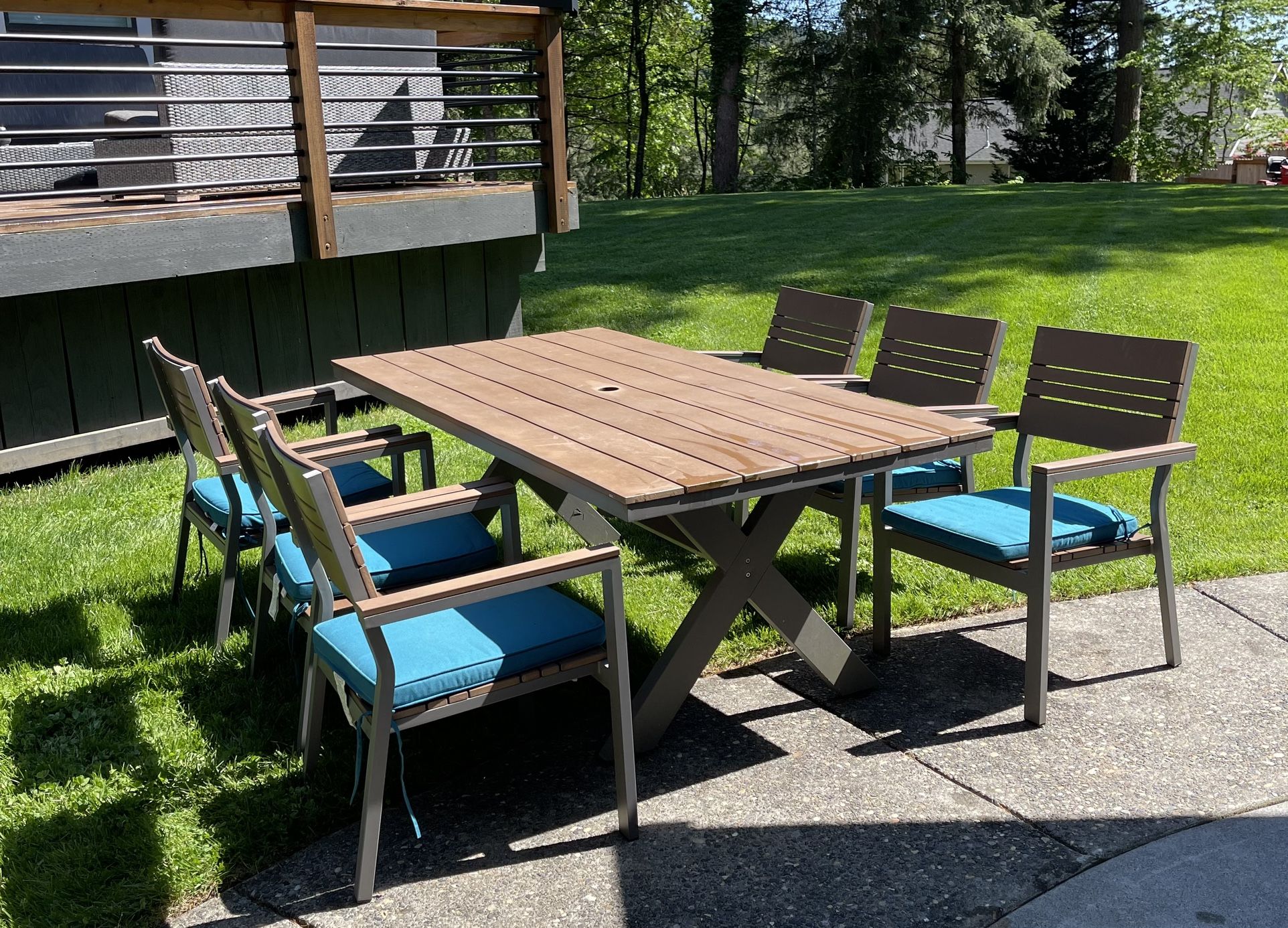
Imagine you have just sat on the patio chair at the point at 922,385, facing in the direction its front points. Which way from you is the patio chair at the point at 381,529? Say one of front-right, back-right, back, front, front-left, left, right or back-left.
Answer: front

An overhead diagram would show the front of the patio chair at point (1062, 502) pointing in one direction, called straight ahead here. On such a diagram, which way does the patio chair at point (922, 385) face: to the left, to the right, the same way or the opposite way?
the same way

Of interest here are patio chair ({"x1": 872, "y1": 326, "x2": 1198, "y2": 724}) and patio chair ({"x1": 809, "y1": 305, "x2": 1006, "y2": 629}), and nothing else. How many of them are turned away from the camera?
0

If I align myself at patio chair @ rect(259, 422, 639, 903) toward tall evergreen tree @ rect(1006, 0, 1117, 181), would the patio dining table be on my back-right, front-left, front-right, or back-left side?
front-right

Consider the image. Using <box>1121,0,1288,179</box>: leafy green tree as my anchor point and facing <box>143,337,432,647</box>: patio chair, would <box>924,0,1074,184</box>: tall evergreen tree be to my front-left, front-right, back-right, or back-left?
front-right

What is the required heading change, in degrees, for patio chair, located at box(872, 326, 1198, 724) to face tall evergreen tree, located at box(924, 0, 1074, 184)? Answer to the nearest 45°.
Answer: approximately 135° to its right

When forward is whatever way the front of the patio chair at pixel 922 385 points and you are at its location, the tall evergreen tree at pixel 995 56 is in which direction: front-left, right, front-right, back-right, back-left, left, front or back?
back-right

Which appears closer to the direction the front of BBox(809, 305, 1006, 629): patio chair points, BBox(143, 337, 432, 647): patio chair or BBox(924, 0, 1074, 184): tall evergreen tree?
the patio chair

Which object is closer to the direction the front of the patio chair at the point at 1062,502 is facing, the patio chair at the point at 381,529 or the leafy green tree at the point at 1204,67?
the patio chair

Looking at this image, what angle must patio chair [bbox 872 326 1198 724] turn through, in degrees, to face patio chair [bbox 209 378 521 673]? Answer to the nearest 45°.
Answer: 0° — it already faces it

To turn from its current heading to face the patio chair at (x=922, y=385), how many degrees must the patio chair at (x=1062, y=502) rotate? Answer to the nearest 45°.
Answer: approximately 90° to its right

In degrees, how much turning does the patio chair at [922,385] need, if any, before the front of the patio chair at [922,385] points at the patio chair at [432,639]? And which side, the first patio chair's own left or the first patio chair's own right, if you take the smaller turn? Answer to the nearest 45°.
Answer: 0° — it already faces it

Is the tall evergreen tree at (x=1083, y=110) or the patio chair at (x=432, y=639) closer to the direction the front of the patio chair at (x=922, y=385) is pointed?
the patio chair

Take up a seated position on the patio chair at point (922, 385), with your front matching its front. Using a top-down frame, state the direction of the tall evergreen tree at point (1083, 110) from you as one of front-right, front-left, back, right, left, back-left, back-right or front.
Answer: back-right

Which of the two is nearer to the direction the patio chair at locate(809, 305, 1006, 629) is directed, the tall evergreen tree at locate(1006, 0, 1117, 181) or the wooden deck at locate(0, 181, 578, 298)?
the wooden deck

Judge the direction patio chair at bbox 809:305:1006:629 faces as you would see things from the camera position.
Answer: facing the viewer and to the left of the viewer
